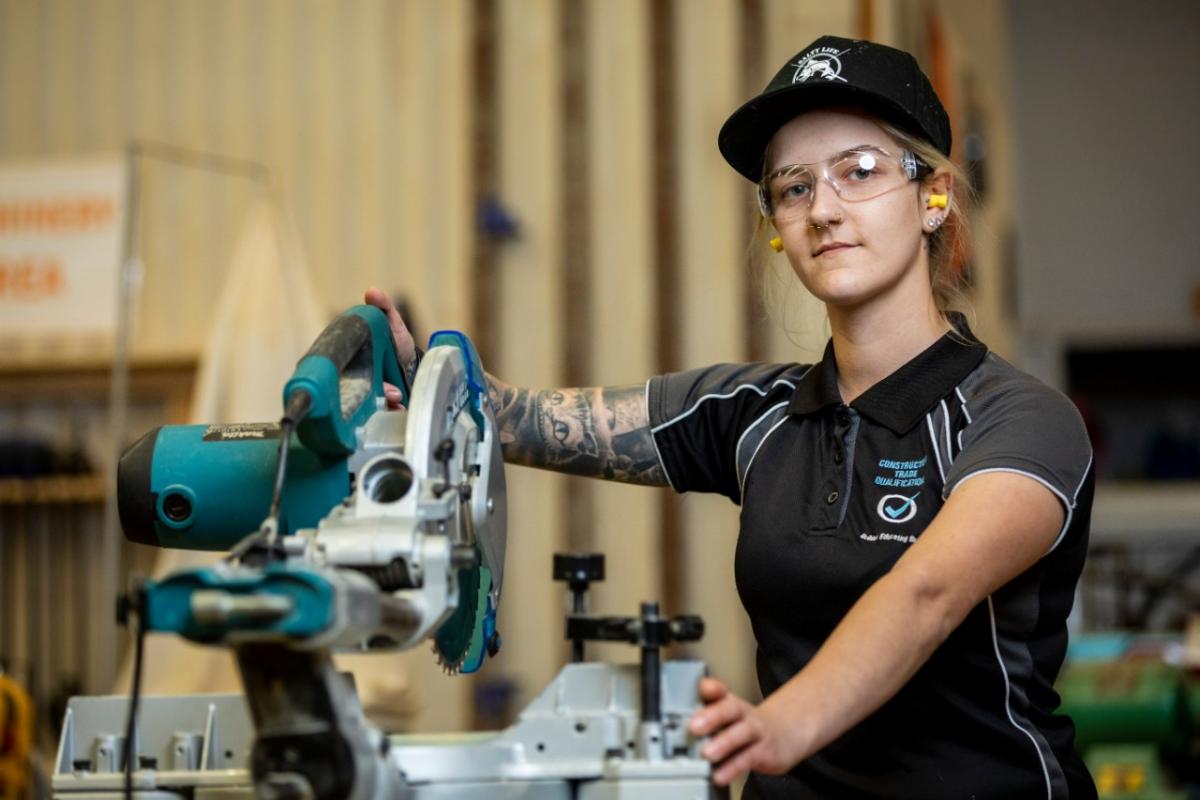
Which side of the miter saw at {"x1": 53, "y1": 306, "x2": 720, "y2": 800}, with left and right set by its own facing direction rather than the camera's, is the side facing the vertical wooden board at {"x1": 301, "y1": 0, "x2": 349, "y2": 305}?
front

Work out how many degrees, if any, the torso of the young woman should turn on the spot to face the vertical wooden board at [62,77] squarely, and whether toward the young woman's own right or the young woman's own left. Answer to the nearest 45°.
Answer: approximately 90° to the young woman's own right

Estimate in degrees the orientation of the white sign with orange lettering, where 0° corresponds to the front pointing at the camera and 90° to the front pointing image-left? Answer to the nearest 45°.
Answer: approximately 0°

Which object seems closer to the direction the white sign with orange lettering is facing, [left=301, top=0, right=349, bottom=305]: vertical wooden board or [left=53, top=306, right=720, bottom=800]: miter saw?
the miter saw

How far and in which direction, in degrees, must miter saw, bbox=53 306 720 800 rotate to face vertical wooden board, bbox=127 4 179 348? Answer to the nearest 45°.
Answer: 0° — it already faces it

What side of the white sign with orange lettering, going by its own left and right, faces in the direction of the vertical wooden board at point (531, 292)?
left

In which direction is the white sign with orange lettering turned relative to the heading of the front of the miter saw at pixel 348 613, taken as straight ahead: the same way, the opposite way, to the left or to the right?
the opposite way

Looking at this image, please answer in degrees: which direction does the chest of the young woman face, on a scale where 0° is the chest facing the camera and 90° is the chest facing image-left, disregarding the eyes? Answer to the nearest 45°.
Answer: approximately 45°

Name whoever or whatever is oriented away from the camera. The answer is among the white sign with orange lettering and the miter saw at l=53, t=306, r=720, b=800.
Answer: the miter saw

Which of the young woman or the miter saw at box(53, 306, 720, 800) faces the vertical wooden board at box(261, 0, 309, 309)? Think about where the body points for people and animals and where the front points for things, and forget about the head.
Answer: the miter saw
